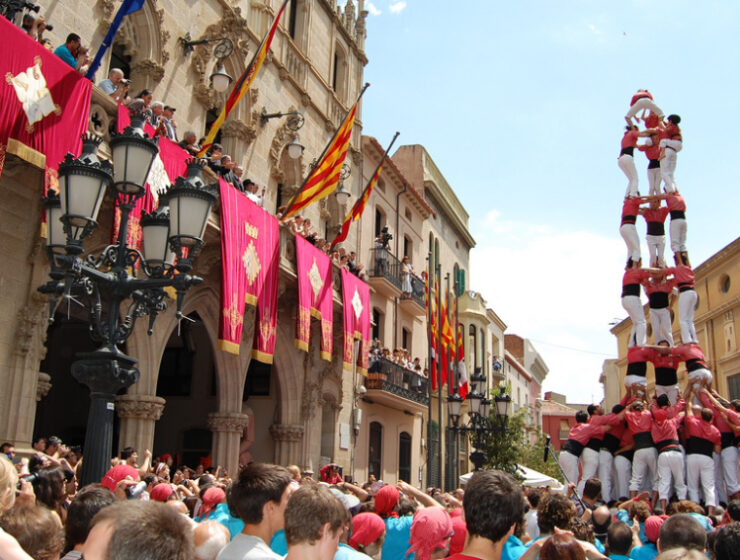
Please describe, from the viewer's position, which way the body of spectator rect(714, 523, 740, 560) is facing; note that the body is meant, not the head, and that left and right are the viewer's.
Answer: facing away from the viewer

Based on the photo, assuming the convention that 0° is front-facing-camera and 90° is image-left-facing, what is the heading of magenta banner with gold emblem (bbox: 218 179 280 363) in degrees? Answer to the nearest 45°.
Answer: approximately 315°

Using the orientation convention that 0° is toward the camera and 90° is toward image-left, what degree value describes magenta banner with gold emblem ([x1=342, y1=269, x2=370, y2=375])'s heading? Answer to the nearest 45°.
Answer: approximately 315°

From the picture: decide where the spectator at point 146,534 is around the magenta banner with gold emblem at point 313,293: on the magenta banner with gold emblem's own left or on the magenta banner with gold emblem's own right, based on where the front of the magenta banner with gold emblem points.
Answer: on the magenta banner with gold emblem's own right

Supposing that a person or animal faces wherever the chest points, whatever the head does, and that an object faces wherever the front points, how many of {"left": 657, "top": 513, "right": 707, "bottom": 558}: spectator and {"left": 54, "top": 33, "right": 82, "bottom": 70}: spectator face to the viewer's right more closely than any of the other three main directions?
1

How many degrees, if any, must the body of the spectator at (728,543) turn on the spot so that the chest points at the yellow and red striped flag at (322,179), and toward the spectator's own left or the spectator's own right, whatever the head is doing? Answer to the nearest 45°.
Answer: approximately 45° to the spectator's own left

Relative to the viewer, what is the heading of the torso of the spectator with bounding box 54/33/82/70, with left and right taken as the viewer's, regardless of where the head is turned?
facing to the right of the viewer

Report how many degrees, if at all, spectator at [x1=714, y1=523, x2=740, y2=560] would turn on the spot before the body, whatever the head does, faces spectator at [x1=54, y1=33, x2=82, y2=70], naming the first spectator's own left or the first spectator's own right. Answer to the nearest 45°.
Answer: approximately 90° to the first spectator's own left

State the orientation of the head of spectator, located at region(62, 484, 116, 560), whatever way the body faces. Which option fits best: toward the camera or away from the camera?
away from the camera

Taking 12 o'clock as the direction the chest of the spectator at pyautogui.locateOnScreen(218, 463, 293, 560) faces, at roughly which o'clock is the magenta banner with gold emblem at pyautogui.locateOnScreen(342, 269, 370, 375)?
The magenta banner with gold emblem is roughly at 11 o'clock from the spectator.

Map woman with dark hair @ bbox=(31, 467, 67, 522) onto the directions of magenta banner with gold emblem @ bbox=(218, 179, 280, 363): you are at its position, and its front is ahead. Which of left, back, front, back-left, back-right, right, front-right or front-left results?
front-right

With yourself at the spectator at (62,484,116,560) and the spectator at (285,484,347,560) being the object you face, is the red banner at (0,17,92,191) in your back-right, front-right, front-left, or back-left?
back-left

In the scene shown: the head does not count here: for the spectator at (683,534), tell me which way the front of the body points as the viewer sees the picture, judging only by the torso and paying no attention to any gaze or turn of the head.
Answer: away from the camera
